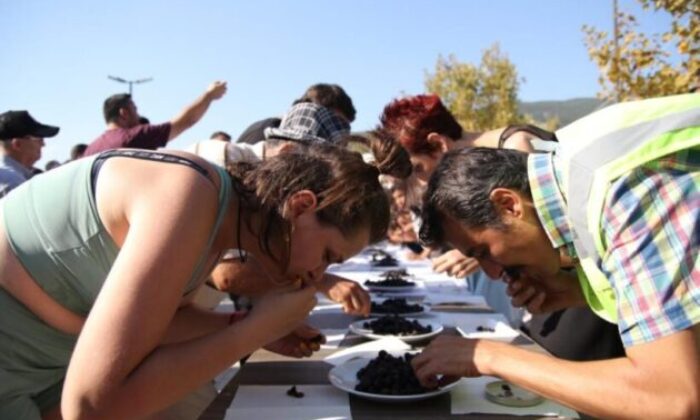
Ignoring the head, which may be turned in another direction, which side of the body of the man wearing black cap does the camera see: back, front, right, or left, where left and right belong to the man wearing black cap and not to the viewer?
right

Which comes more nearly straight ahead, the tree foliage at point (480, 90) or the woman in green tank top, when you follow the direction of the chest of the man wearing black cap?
the tree foliage

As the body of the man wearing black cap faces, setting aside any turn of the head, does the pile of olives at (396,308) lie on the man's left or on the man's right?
on the man's right

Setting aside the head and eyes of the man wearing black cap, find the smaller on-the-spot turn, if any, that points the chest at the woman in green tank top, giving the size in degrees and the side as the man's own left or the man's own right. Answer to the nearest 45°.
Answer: approximately 90° to the man's own right

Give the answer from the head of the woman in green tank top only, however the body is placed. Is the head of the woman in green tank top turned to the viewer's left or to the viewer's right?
to the viewer's right

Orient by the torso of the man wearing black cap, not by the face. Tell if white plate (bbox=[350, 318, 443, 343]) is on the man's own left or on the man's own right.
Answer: on the man's own right
